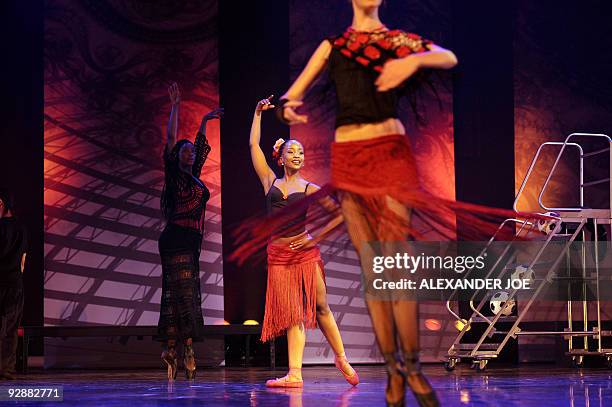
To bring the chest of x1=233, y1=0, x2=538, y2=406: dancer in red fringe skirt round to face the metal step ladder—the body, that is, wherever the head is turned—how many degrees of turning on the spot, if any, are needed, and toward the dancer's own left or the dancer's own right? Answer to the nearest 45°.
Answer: approximately 180°

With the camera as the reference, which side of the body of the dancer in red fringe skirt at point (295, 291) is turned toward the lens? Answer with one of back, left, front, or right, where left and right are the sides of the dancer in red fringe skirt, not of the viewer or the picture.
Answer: front

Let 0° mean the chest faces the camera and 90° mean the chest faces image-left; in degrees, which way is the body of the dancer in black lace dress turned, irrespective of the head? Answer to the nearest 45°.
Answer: approximately 315°

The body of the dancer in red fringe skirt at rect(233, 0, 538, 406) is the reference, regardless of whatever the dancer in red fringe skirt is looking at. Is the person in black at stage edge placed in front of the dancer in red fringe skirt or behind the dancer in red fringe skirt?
behind

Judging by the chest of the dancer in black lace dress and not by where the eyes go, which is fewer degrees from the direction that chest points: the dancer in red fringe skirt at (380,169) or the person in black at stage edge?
the dancer in red fringe skirt

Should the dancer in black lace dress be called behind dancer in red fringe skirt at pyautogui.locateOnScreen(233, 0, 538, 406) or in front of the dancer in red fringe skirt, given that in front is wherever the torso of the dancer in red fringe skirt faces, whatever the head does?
behind

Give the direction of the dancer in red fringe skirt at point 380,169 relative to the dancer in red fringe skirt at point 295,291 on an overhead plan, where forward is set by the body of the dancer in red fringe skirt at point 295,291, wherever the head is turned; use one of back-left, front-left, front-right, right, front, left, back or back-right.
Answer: front

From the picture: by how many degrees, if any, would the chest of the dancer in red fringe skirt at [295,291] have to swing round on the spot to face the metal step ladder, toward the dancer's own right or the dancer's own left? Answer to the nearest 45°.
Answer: approximately 135° to the dancer's own left

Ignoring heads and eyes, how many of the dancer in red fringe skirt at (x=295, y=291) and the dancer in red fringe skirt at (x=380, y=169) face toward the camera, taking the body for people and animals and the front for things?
2

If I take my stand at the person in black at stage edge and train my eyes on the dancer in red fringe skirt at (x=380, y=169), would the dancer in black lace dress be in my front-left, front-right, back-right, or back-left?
front-left

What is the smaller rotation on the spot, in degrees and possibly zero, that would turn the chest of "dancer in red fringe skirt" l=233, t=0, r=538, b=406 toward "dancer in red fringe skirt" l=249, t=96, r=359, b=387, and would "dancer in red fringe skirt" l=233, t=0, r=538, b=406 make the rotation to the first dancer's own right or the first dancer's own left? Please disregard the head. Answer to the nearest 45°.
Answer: approximately 180°

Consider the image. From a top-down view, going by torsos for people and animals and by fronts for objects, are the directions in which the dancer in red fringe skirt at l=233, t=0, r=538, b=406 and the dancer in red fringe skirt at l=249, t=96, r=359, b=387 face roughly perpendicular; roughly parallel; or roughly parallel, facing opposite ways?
roughly parallel

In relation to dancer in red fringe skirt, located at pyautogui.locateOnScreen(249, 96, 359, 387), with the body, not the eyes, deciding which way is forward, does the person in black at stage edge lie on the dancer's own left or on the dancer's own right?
on the dancer's own right

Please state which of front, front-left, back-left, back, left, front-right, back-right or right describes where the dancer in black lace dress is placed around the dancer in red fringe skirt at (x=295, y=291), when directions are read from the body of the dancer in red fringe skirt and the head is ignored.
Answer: back-right

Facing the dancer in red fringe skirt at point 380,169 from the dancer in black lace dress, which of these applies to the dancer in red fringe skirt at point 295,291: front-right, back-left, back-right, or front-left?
front-left

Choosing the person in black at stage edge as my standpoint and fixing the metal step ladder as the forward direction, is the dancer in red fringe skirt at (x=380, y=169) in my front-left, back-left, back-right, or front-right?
front-right
